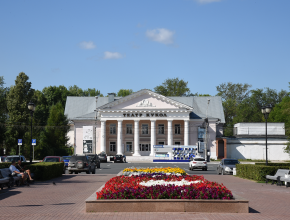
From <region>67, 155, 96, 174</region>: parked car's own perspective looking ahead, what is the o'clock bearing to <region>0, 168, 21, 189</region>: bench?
The bench is roughly at 5 o'clock from the parked car.
